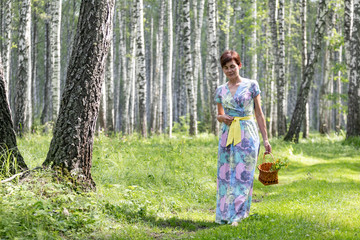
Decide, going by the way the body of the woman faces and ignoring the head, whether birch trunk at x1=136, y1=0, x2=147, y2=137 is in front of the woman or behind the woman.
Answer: behind

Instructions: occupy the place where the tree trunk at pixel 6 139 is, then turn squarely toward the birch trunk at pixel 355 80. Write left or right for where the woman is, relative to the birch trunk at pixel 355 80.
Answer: right

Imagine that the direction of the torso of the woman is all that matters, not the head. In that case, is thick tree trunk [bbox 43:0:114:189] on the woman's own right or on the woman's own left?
on the woman's own right

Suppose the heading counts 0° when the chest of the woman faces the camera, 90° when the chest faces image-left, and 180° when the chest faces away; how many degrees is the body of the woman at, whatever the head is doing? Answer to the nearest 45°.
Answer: approximately 0°

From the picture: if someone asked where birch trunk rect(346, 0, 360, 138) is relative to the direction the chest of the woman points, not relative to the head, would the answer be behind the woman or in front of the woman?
behind

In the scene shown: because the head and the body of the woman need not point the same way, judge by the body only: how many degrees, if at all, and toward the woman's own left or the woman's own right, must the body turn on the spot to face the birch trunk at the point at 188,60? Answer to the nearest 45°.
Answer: approximately 180°

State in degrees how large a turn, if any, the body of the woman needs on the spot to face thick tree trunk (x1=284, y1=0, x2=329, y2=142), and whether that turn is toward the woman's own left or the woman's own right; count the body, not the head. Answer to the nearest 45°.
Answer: approximately 180°

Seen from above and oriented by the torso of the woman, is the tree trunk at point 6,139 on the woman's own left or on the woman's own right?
on the woman's own right
